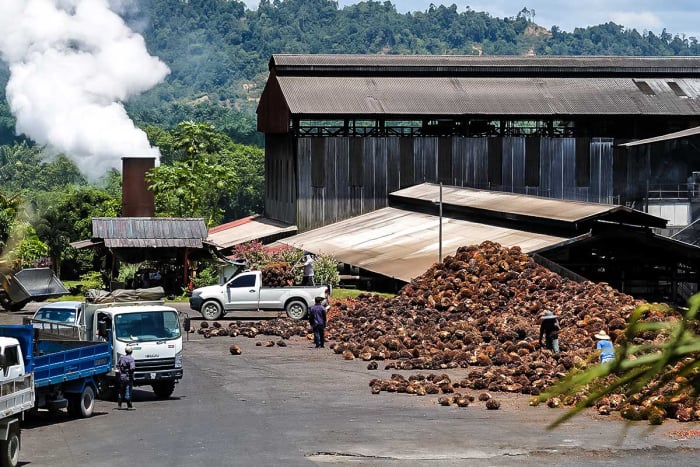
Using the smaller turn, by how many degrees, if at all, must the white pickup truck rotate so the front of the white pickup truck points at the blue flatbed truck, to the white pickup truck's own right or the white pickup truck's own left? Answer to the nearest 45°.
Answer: approximately 90° to the white pickup truck's own left

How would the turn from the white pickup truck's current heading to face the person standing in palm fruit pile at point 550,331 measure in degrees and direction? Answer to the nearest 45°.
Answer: approximately 135° to its left

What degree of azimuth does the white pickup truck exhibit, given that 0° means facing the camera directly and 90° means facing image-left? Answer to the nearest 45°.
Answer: approximately 90°

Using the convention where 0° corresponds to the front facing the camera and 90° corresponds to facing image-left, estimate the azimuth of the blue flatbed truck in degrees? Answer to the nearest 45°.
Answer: approximately 45°

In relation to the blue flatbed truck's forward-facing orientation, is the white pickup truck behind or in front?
behind

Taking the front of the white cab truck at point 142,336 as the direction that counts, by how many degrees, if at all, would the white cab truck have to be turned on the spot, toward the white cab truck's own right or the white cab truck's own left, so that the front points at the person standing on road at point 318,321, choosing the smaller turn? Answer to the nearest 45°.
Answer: approximately 90° to the white cab truck's own left

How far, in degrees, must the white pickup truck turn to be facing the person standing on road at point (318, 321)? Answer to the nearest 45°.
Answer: approximately 90° to its left

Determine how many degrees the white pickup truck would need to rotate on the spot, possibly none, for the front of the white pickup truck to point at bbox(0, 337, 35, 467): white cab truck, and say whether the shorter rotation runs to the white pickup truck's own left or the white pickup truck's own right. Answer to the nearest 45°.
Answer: approximately 90° to the white pickup truck's own left

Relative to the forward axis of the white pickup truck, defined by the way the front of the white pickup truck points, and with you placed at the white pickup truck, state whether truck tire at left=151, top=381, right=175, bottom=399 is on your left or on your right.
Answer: on your left

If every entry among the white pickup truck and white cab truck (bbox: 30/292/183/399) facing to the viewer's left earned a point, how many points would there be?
1
